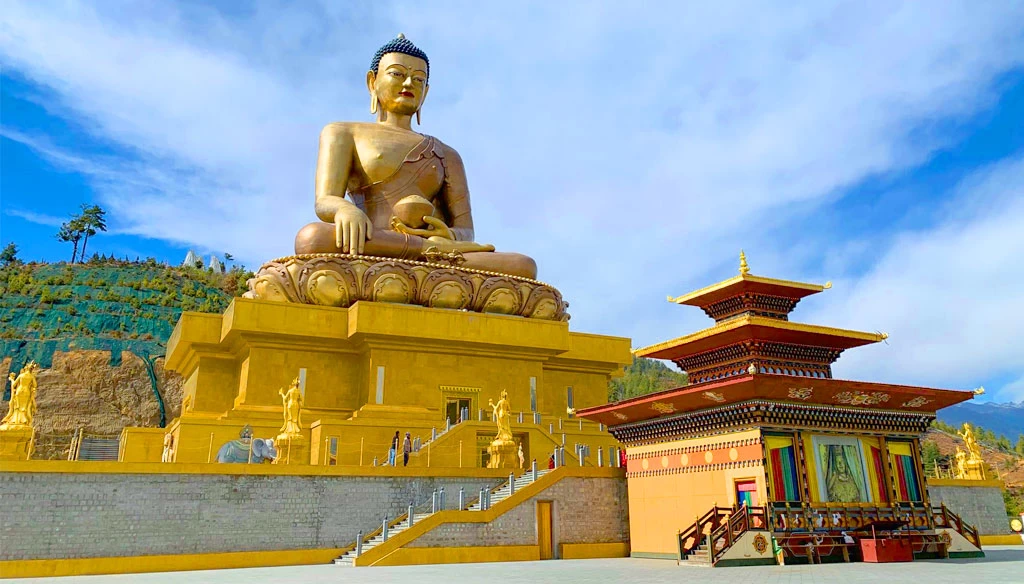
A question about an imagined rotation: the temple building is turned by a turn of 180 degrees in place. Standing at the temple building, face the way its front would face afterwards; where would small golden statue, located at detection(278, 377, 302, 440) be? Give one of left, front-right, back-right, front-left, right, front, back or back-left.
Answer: front-left

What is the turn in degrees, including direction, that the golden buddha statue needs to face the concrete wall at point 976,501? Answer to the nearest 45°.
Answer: approximately 45° to its left

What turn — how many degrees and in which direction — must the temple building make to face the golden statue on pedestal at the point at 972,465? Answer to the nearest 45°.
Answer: approximately 90° to its left

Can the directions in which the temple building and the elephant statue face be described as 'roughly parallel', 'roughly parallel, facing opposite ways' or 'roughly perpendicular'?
roughly perpendicular

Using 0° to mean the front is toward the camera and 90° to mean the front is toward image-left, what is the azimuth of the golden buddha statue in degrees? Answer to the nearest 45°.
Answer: approximately 315°

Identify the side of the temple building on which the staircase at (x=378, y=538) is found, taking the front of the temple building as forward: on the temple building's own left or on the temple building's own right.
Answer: on the temple building's own right

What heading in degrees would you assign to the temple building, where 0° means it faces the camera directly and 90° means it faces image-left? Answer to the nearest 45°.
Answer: approximately 315°

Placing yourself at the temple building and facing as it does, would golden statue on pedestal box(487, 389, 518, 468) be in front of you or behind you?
behind

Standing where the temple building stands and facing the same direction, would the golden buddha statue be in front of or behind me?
behind
